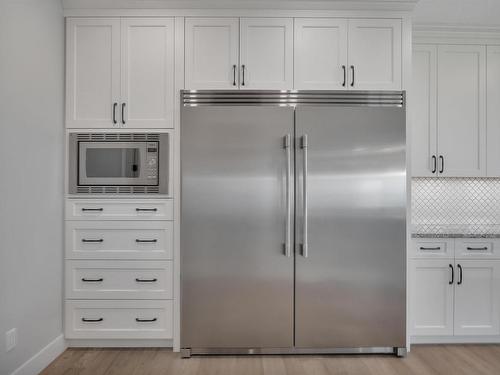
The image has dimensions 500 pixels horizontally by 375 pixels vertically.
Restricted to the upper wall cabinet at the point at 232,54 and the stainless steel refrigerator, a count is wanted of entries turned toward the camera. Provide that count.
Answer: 2

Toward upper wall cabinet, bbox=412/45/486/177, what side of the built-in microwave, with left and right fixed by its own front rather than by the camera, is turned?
left

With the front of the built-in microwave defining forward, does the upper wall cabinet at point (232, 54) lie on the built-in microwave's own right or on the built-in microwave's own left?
on the built-in microwave's own left

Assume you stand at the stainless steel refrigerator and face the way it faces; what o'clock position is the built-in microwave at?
The built-in microwave is roughly at 3 o'clock from the stainless steel refrigerator.

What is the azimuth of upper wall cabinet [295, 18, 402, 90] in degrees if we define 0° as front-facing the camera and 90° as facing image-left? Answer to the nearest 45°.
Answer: approximately 0°

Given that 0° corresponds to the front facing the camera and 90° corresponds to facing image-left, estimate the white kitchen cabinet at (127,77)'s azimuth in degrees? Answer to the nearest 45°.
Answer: approximately 0°

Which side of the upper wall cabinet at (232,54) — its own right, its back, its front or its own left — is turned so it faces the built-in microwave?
right

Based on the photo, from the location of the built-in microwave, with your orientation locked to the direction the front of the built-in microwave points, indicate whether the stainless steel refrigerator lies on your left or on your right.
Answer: on your left

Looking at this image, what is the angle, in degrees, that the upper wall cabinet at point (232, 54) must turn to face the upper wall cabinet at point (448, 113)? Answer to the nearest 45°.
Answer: approximately 90° to its left
